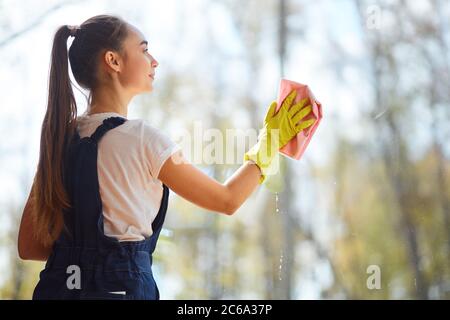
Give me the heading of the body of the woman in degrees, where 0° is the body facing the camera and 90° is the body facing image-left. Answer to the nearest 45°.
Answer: approximately 225°

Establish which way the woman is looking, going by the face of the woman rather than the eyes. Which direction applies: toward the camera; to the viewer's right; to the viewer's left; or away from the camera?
to the viewer's right
